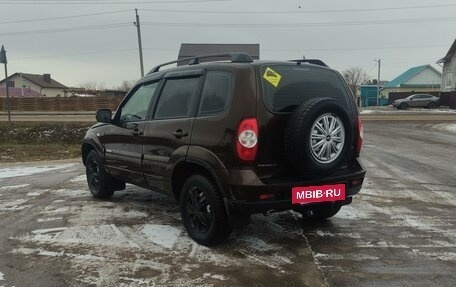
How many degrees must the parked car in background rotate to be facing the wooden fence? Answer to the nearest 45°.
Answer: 0° — it already faces it

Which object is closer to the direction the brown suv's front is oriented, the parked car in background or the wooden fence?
the wooden fence

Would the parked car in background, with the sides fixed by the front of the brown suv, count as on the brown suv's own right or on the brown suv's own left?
on the brown suv's own right

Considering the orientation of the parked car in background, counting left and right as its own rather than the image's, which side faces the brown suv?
left

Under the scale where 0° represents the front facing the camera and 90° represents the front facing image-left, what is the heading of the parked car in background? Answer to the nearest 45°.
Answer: approximately 90°

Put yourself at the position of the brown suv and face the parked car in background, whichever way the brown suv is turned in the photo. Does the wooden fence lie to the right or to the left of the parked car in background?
left

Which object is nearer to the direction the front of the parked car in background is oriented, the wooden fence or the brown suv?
the wooden fence

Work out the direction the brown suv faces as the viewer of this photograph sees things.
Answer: facing away from the viewer and to the left of the viewer
